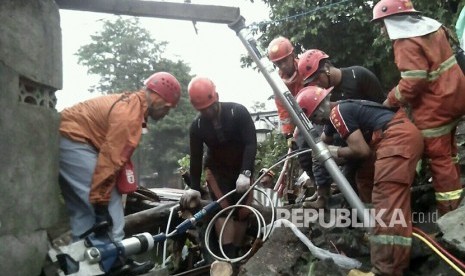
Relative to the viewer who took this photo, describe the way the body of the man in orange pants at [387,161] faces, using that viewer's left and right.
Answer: facing to the left of the viewer

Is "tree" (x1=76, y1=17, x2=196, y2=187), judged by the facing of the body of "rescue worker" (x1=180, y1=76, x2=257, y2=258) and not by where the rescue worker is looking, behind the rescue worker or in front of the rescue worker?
behind

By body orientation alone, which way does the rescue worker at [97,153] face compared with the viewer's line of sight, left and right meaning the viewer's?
facing to the right of the viewer

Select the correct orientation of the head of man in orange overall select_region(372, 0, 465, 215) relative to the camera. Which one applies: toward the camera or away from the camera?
away from the camera

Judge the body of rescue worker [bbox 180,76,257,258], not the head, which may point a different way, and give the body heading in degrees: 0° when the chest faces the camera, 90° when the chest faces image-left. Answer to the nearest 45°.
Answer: approximately 0°

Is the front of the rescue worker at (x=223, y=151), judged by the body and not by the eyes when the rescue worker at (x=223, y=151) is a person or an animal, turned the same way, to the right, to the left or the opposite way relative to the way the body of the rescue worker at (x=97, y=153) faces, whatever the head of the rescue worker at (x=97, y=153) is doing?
to the right

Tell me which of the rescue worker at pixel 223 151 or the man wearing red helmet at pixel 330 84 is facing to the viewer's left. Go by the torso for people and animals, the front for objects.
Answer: the man wearing red helmet

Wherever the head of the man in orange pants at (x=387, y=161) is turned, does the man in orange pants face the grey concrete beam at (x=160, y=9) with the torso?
yes

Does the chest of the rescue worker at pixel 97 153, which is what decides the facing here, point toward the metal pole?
yes

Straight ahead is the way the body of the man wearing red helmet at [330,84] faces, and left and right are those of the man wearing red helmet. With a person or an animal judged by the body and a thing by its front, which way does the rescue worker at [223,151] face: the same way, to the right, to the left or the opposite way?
to the left
